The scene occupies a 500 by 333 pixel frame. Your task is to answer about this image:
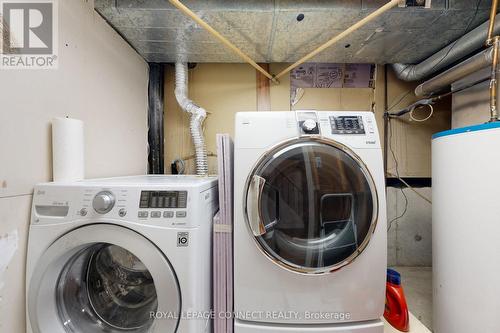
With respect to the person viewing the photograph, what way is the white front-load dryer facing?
facing the viewer

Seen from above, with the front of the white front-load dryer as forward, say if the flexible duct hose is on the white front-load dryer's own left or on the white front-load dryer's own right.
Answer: on the white front-load dryer's own right

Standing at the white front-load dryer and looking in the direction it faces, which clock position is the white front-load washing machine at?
The white front-load washing machine is roughly at 2 o'clock from the white front-load dryer.

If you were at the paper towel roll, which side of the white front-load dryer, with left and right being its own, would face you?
right

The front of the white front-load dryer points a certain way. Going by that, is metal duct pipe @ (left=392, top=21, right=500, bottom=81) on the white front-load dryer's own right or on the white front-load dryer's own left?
on the white front-load dryer's own left

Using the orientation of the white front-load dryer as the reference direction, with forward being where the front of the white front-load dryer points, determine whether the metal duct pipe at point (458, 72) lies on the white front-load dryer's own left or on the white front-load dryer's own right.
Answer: on the white front-load dryer's own left
